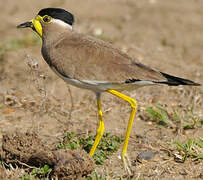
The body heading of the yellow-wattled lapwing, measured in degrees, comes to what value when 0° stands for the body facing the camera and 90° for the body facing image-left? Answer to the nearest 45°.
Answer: approximately 90°
